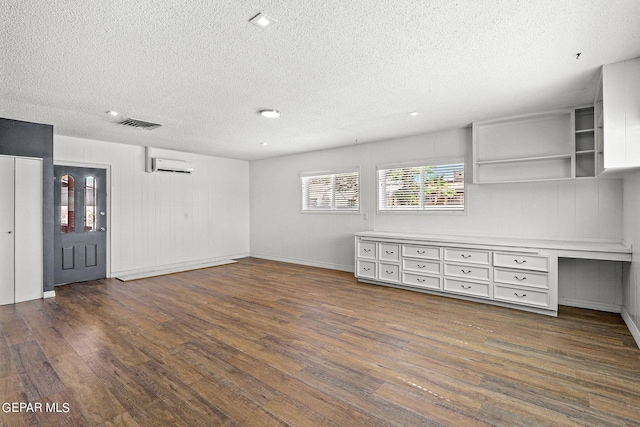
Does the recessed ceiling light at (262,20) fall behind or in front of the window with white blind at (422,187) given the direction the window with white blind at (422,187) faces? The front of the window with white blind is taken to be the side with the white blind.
in front

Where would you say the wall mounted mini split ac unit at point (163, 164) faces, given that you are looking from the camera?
facing the viewer and to the right of the viewer

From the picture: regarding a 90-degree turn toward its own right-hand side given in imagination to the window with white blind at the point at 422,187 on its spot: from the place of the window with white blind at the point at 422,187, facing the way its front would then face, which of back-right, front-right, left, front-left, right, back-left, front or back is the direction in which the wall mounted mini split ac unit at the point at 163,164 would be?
front-left

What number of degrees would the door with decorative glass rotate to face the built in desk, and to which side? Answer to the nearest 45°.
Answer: approximately 45° to its left

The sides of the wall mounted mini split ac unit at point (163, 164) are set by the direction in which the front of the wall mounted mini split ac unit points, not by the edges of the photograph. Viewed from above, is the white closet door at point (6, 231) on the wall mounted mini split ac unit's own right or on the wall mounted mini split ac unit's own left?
on the wall mounted mini split ac unit's own right

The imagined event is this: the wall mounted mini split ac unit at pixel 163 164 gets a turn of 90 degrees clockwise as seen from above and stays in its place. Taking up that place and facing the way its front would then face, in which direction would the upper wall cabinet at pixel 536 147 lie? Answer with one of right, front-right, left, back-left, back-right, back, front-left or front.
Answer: left

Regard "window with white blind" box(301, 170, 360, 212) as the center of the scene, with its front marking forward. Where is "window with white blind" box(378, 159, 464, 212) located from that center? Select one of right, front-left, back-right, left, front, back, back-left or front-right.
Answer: left

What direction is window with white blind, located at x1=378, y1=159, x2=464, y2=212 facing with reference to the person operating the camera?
facing the viewer and to the left of the viewer

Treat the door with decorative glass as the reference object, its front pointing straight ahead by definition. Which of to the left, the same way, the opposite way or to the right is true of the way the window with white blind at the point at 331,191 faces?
to the right

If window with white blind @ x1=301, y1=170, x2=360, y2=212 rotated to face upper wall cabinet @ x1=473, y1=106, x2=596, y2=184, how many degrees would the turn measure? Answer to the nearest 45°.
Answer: approximately 90° to its left

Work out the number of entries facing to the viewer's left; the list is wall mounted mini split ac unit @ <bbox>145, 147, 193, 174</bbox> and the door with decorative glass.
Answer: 0

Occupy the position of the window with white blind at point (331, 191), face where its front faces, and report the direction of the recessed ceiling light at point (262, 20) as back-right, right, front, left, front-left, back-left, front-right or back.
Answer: front-left

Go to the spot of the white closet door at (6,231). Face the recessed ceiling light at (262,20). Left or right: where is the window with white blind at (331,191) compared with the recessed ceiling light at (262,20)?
left

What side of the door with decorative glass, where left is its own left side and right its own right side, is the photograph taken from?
front

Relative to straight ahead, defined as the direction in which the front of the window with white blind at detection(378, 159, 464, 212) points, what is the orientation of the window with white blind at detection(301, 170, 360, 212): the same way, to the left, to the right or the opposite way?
the same way
